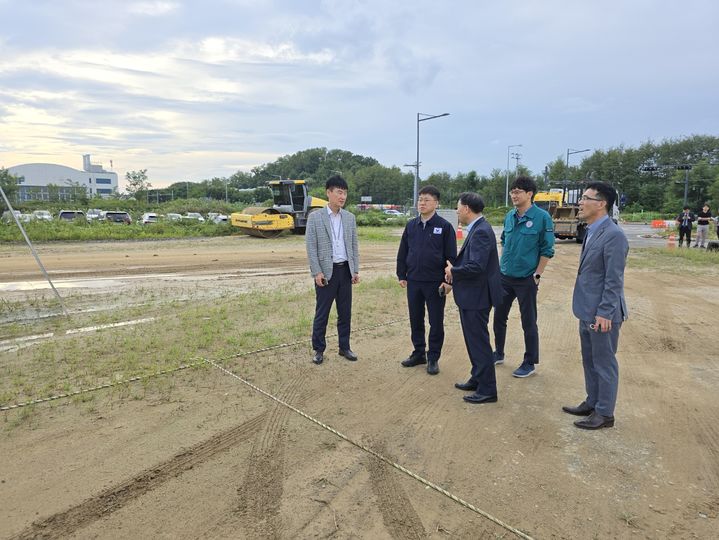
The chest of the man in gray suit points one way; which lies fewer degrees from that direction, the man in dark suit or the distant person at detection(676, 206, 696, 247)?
the man in dark suit

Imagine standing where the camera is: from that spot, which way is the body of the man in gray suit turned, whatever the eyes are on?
to the viewer's left

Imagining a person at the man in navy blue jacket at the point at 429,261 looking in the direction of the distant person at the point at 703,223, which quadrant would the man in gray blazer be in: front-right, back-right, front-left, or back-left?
back-left

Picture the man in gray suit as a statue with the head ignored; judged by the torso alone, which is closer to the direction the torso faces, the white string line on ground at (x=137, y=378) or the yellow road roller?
the white string line on ground

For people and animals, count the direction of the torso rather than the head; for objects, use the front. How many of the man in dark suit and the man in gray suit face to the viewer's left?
2

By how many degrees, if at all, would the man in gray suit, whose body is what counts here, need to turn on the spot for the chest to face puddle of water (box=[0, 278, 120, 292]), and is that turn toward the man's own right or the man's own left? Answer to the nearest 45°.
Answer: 0° — they already face it

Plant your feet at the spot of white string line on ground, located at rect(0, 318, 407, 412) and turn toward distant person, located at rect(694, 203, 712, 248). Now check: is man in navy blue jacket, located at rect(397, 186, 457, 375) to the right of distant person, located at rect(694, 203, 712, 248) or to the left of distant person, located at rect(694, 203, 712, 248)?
right

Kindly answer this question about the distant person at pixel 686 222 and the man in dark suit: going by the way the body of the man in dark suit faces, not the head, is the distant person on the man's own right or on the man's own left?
on the man's own right

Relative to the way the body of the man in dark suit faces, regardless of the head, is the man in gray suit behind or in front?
behind

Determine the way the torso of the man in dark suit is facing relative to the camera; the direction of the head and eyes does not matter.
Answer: to the viewer's left

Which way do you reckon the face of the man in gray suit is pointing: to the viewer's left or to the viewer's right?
to the viewer's left

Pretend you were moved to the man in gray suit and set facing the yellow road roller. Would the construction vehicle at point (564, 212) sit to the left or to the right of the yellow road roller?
right
